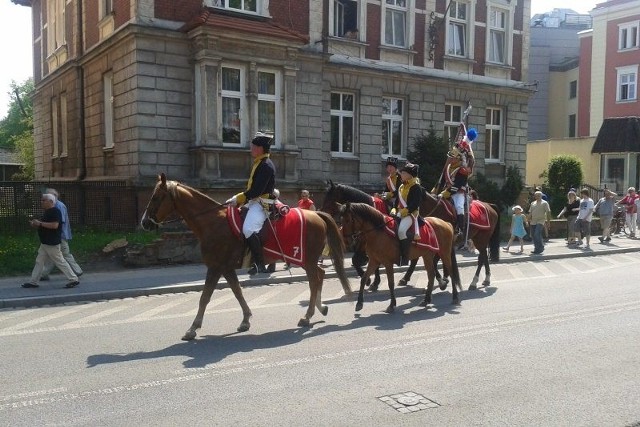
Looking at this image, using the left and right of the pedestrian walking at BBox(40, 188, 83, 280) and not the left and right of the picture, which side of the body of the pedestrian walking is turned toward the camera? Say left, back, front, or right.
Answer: left

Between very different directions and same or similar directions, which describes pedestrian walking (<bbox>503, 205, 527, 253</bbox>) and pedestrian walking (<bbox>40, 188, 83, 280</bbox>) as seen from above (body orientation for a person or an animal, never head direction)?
same or similar directions

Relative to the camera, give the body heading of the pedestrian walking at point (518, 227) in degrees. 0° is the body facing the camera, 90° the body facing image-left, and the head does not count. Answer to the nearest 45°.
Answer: approximately 45°

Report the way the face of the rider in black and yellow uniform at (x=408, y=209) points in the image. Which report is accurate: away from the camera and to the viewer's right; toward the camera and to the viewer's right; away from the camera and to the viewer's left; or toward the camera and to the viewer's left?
toward the camera and to the viewer's left

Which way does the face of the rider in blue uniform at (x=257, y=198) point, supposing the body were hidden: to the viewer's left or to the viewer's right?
to the viewer's left

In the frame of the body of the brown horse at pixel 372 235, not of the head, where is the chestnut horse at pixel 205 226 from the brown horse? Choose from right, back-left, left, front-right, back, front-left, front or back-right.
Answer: front

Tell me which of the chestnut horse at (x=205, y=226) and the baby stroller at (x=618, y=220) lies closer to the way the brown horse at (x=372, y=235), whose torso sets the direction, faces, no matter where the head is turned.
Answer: the chestnut horse

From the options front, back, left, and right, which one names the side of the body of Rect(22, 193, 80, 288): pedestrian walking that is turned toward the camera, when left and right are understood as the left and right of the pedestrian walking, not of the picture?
left

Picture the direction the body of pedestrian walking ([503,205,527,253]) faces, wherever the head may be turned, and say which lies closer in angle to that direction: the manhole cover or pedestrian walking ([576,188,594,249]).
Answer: the manhole cover

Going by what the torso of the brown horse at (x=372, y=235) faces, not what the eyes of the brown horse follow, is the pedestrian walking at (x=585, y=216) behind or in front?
behind

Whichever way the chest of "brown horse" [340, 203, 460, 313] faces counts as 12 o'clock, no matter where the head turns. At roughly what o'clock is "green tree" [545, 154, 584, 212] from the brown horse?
The green tree is roughly at 5 o'clock from the brown horse.

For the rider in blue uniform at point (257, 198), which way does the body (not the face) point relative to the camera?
to the viewer's left

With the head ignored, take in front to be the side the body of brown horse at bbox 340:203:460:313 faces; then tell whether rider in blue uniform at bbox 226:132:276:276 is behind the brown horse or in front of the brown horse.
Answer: in front

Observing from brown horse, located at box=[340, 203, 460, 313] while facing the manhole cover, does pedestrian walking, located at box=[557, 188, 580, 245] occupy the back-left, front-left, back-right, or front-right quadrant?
back-left

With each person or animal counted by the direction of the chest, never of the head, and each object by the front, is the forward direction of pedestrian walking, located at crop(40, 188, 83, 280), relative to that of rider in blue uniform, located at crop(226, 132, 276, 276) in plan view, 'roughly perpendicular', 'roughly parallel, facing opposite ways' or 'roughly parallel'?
roughly parallel

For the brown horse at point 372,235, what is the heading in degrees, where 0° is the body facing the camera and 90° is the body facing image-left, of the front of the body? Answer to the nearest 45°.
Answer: approximately 45°
